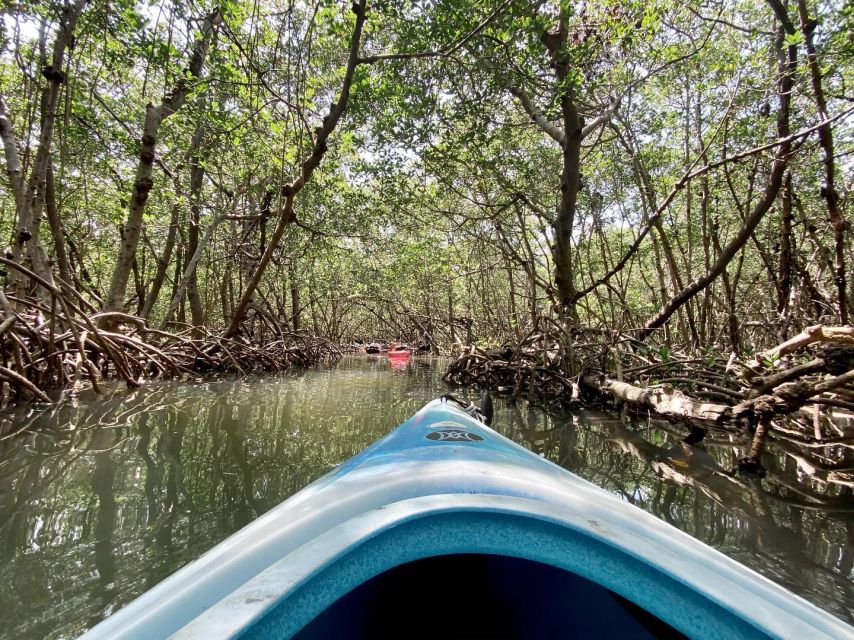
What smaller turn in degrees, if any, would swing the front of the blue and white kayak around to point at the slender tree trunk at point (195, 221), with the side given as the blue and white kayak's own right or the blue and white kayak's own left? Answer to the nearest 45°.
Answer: approximately 45° to the blue and white kayak's own left

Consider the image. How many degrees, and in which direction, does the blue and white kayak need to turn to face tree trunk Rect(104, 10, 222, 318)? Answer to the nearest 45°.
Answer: approximately 45° to its left

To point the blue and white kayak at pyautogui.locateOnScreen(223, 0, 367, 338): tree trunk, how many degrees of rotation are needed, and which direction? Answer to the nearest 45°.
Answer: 0° — it already faces it

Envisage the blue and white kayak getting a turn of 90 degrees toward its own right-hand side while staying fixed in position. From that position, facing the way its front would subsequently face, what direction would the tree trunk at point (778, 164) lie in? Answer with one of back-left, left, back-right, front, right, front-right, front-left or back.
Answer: front-left

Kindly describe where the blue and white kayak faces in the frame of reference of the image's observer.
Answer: facing away from the viewer

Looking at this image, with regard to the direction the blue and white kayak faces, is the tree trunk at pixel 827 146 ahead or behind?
ahead

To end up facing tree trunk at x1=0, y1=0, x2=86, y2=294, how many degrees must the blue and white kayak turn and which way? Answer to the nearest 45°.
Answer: approximately 45° to its left
